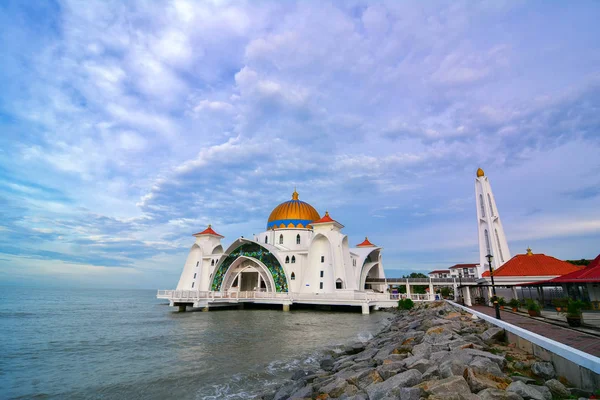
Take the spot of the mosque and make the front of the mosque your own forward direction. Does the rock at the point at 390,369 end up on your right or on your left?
on your left

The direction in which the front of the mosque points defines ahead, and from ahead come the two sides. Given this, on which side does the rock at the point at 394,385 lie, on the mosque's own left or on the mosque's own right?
on the mosque's own left

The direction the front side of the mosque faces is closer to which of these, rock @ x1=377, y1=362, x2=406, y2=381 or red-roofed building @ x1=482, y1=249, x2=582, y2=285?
the rock

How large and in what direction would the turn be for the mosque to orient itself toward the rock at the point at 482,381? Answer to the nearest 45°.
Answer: approximately 45° to its left

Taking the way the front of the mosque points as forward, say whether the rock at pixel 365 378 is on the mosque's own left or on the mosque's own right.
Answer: on the mosque's own left

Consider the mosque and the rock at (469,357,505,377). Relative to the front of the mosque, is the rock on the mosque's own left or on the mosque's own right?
on the mosque's own left

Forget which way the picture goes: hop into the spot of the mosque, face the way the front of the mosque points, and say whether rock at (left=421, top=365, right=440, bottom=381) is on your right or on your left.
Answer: on your left

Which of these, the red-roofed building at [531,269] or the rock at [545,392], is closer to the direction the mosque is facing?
the rock

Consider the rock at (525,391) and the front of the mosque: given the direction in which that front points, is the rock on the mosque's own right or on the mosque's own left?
on the mosque's own left

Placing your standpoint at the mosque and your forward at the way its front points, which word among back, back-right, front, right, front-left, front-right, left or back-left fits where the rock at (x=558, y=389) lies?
front-left

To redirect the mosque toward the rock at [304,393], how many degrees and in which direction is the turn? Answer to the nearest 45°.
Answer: approximately 45° to its left

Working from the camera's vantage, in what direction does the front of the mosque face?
facing the viewer and to the left of the viewer

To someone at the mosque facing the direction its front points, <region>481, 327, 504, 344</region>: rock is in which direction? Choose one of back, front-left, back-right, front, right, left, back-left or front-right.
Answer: front-left

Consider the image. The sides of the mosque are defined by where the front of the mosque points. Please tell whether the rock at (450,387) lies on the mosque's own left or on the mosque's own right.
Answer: on the mosque's own left

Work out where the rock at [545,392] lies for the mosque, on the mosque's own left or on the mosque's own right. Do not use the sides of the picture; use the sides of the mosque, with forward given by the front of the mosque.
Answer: on the mosque's own left

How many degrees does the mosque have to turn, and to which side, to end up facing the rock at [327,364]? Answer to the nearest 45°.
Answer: approximately 45° to its left
